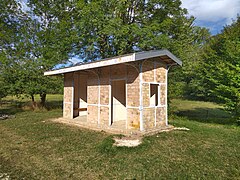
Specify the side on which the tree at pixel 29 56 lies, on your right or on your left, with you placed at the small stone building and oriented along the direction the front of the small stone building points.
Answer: on your right

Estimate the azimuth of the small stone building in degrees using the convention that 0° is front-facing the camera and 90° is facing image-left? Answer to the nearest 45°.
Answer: approximately 45°
